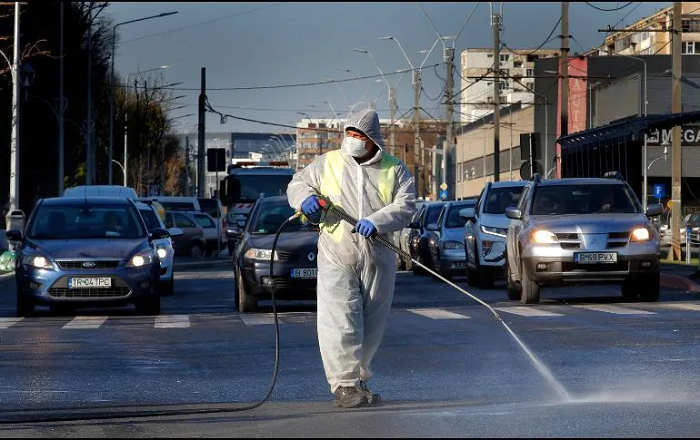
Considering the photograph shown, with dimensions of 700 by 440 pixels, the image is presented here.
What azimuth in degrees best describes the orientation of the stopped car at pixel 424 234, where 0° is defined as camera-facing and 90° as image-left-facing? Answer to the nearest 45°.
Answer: approximately 0°

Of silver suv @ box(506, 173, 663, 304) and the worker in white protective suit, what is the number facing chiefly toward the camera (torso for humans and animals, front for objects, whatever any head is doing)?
2

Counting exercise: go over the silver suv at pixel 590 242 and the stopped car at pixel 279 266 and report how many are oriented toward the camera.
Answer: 2

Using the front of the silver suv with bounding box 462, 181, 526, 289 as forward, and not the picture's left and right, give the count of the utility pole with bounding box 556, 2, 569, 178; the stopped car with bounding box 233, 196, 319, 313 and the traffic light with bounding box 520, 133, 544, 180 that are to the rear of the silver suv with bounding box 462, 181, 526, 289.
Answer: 2

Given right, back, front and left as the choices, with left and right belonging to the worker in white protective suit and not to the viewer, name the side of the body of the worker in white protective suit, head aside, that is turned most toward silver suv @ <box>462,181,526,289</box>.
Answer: back

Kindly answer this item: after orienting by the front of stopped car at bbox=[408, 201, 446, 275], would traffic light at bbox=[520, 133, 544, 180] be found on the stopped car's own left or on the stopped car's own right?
on the stopped car's own left
